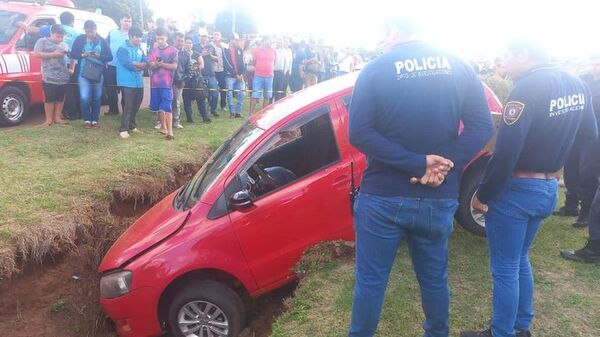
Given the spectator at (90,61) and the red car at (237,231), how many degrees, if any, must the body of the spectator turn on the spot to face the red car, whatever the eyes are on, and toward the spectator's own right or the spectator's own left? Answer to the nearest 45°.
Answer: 0° — they already face it

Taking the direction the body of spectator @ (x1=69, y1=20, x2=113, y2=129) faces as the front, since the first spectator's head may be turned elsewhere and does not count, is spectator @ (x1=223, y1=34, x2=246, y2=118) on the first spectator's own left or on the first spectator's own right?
on the first spectator's own left

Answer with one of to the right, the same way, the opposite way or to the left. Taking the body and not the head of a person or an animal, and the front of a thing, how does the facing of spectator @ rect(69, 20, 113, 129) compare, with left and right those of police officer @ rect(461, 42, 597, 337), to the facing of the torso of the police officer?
the opposite way

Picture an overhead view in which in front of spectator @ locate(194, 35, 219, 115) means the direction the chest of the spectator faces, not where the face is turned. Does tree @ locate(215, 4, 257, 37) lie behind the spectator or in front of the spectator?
behind

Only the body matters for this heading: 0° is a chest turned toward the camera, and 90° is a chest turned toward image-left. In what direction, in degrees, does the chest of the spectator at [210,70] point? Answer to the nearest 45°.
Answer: approximately 0°

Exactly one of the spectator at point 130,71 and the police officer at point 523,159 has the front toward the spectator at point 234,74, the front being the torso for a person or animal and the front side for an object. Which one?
the police officer

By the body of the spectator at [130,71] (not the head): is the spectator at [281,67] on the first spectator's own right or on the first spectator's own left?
on the first spectator's own left

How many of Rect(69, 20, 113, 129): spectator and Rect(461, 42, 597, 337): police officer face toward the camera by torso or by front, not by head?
1

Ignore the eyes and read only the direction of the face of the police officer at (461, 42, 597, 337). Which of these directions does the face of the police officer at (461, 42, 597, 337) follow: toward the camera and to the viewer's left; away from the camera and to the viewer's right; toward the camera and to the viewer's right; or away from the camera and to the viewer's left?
away from the camera and to the viewer's left

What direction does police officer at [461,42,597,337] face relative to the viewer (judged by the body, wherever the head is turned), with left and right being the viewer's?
facing away from the viewer and to the left of the viewer
